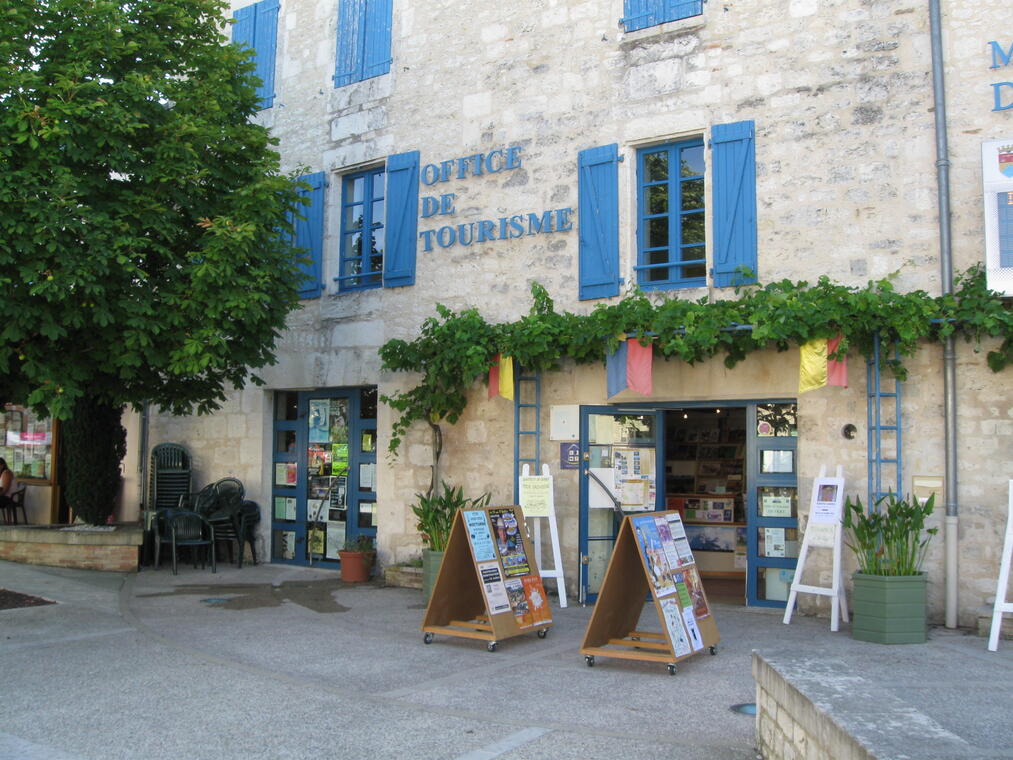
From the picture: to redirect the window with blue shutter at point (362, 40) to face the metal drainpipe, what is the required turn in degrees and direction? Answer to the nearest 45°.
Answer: approximately 90° to its left

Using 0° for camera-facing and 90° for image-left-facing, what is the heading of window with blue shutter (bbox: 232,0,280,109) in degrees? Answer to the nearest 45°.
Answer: approximately 45°

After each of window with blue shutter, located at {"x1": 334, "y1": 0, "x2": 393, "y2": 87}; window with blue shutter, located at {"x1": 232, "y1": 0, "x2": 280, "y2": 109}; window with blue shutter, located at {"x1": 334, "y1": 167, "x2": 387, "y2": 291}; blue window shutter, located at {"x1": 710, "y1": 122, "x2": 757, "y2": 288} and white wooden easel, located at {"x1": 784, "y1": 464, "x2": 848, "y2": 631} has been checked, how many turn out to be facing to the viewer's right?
0

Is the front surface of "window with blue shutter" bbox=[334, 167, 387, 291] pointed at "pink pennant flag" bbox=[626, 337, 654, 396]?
no

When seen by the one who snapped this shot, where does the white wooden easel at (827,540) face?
facing the viewer and to the left of the viewer

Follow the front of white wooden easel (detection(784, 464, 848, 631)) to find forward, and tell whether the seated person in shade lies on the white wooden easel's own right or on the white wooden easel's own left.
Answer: on the white wooden easel's own right

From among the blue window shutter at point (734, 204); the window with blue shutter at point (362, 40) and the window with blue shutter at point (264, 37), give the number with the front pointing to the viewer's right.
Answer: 0

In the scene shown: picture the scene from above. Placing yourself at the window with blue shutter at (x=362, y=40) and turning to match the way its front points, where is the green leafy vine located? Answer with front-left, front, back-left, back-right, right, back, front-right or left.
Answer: left

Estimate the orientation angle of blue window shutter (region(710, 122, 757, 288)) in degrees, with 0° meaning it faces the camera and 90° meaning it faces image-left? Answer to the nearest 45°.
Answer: approximately 0°

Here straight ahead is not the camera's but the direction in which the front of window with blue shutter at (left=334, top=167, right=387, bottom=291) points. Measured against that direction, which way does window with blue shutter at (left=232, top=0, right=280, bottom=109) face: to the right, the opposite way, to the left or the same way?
the same way

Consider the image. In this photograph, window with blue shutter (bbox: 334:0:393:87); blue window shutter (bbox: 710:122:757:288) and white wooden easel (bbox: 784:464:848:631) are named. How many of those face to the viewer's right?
0

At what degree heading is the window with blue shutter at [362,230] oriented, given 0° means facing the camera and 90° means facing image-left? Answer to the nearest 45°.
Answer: approximately 45°

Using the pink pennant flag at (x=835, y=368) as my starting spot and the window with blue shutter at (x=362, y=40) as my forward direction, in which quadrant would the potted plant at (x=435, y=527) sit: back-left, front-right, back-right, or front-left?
front-left

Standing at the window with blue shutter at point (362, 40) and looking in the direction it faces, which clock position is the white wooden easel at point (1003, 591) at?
The white wooden easel is roughly at 9 o'clock from the window with blue shutter.

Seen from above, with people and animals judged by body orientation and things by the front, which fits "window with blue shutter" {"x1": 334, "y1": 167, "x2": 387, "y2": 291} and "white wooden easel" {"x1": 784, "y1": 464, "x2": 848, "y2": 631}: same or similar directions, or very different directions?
same or similar directions

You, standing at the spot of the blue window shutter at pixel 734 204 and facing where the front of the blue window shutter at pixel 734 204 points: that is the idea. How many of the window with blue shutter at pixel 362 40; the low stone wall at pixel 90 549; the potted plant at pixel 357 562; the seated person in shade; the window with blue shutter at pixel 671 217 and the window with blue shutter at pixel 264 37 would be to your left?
0
